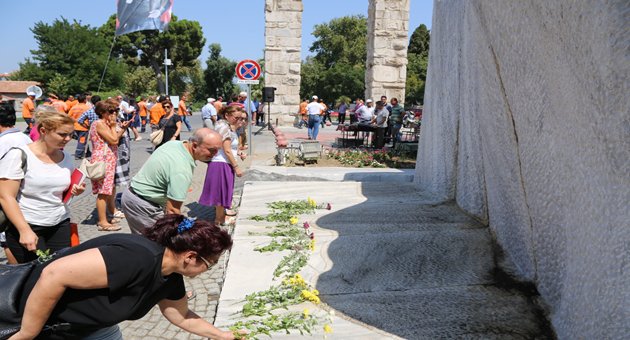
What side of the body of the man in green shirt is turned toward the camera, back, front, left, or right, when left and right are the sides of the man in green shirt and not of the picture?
right

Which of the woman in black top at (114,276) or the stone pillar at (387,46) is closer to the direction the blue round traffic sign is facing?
the woman in black top

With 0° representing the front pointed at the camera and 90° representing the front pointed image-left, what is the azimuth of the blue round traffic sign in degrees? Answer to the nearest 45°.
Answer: approximately 0°

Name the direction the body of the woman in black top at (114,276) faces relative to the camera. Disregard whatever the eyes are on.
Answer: to the viewer's right

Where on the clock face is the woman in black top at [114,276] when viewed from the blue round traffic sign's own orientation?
The woman in black top is roughly at 12 o'clock from the blue round traffic sign.

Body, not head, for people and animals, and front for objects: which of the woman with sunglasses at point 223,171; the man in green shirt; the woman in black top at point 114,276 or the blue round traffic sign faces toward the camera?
the blue round traffic sign

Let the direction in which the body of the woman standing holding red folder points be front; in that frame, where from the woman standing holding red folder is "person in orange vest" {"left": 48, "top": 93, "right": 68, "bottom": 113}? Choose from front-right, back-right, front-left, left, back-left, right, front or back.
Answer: back-left

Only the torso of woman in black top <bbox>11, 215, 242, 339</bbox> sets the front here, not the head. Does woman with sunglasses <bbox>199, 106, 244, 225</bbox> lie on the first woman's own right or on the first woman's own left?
on the first woman's own left

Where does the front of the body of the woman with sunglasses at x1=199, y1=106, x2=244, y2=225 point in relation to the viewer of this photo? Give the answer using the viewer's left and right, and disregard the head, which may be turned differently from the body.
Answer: facing to the right of the viewer

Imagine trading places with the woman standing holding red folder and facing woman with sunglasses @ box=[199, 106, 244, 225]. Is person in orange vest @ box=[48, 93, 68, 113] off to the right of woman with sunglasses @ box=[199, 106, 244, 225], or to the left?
left

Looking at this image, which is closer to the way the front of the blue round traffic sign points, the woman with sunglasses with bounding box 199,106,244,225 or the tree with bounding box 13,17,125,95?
the woman with sunglasses
